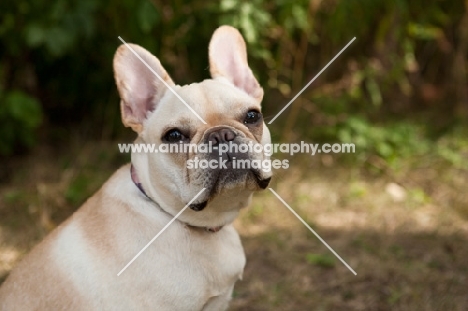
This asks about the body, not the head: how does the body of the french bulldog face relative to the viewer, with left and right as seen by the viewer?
facing the viewer and to the right of the viewer
